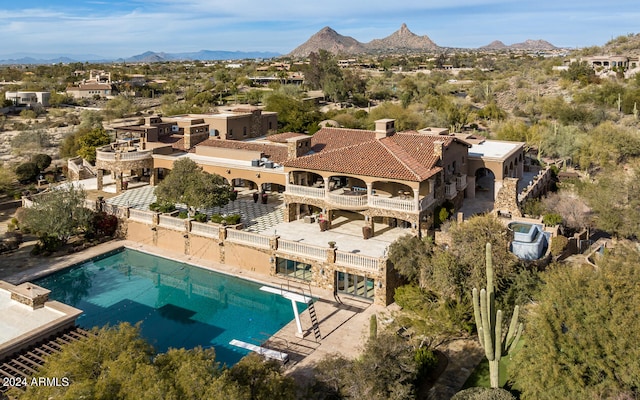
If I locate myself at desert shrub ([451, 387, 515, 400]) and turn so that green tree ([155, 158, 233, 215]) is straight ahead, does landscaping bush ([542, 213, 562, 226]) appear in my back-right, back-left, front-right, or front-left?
front-right

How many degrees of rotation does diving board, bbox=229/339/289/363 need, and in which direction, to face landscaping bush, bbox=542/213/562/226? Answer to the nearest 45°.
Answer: approximately 90° to its right

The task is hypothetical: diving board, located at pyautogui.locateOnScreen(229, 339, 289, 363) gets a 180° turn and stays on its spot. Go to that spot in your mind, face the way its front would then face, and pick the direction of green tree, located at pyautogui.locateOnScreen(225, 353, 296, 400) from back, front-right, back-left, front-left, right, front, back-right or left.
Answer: front-right

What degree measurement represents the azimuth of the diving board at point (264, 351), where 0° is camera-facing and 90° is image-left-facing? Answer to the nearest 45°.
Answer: approximately 135°

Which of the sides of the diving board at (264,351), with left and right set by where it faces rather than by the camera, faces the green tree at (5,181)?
front

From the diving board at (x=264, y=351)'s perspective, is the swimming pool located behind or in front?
in front

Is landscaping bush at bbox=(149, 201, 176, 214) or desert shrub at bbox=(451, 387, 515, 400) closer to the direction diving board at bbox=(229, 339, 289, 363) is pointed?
the landscaping bush

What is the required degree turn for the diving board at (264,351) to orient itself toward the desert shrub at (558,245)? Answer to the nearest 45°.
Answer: approximately 90° to its right

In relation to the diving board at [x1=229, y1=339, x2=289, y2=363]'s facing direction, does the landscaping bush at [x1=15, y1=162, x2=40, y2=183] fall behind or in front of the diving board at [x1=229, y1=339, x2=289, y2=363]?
in front

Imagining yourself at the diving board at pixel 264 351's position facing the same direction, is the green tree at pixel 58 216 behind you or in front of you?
in front

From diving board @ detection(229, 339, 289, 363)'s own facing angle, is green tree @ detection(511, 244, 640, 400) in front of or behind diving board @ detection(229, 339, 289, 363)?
behind

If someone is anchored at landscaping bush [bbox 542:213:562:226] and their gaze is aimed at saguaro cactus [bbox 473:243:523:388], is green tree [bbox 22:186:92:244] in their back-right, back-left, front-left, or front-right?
front-right
